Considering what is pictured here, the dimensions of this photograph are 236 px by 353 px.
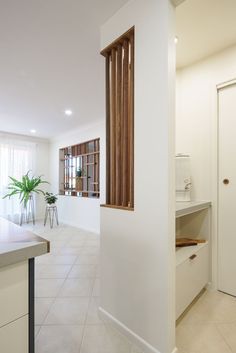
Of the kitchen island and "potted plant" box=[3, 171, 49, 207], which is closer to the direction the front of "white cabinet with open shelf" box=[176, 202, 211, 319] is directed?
the kitchen island

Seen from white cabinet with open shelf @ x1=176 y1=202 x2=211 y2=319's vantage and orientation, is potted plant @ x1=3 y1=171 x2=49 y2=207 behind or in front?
behind

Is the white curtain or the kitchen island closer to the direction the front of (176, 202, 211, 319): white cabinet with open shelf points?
the kitchen island

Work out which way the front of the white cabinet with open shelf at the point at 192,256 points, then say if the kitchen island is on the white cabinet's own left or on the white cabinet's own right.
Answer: on the white cabinet's own right

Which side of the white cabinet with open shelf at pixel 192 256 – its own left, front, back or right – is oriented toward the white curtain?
back

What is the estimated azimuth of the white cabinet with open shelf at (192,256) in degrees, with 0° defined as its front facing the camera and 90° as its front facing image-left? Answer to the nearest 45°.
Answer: approximately 315°

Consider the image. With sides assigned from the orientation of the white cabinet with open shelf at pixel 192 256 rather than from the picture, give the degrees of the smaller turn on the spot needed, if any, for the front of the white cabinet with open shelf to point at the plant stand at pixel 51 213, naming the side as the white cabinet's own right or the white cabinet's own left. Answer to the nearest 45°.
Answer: approximately 180°

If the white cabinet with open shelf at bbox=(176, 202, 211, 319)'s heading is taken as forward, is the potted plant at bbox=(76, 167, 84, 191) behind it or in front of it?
behind

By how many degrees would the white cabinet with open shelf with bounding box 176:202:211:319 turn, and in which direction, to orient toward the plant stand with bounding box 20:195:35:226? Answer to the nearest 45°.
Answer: approximately 180°
